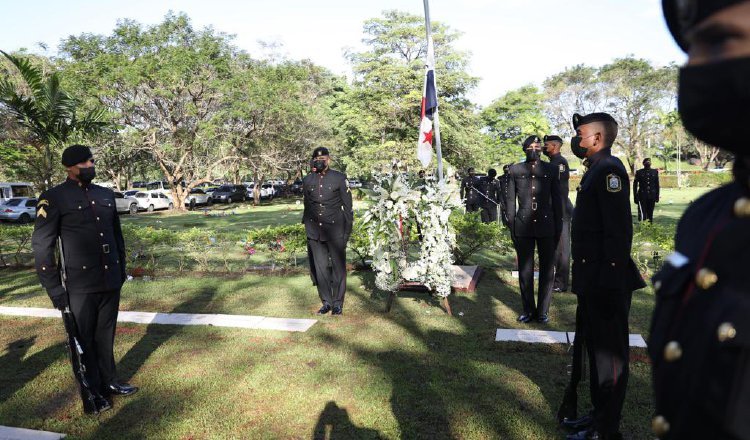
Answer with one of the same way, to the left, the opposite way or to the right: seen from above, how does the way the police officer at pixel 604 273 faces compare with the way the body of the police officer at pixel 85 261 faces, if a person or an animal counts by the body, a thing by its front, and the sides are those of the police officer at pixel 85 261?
the opposite way

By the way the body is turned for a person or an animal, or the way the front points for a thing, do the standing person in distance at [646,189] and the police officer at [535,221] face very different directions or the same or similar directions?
same or similar directions

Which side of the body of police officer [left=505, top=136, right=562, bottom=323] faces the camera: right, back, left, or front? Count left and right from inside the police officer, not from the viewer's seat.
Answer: front

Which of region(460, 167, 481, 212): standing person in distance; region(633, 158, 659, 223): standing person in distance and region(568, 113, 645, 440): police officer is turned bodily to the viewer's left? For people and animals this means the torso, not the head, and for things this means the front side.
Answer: the police officer

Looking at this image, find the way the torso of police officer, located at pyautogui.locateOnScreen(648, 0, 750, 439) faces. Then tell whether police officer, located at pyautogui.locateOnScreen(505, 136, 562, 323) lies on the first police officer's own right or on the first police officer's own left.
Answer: on the first police officer's own right

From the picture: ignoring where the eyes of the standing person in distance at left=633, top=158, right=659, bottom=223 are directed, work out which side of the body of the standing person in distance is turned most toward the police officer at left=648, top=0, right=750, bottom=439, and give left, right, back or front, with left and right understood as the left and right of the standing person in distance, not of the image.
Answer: front

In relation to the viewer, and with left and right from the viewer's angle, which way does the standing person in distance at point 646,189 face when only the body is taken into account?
facing the viewer

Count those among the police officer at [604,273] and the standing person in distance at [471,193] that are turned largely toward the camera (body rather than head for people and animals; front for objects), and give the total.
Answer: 1

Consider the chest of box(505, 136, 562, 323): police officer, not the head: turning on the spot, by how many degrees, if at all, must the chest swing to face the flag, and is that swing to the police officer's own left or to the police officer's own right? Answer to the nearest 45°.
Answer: approximately 135° to the police officer's own right

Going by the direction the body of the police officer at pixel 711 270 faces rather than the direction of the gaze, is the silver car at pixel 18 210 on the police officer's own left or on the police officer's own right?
on the police officer's own right

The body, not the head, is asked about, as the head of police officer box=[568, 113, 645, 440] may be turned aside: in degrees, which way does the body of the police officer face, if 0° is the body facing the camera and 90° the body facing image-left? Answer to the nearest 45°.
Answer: approximately 90°

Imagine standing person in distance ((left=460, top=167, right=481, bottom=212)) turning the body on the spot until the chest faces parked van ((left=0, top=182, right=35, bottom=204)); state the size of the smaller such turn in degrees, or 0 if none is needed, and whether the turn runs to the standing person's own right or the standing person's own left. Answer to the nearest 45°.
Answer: approximately 90° to the standing person's own right

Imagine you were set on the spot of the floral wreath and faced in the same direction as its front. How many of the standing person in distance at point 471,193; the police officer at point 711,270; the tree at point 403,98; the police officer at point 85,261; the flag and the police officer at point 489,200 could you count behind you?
4

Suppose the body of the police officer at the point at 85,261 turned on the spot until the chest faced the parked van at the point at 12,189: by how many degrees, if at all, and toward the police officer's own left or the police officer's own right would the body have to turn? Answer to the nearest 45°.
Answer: approximately 135° to the police officer's own left

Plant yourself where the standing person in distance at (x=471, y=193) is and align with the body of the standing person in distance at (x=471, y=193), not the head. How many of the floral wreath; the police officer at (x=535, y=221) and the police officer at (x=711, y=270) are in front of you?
3
